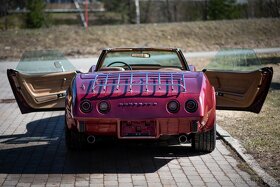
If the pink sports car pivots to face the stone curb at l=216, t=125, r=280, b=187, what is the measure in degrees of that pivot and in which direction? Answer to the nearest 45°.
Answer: approximately 90° to its right

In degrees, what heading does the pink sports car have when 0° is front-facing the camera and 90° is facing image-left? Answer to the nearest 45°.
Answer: approximately 180°
